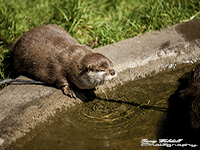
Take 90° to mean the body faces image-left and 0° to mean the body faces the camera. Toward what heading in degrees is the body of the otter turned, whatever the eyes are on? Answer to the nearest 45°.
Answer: approximately 315°
